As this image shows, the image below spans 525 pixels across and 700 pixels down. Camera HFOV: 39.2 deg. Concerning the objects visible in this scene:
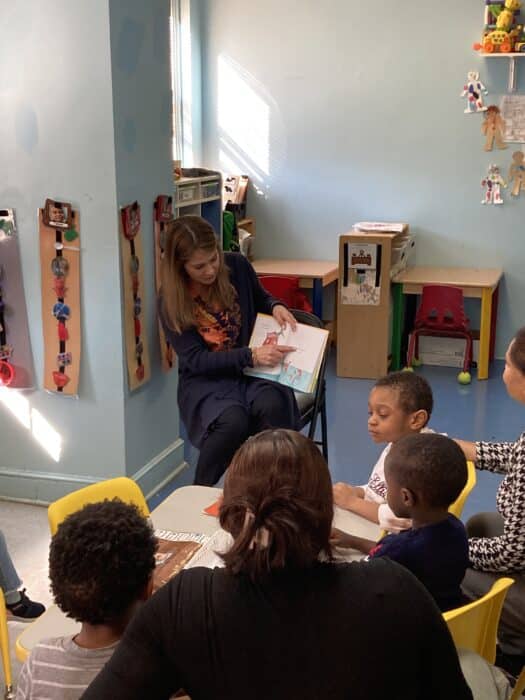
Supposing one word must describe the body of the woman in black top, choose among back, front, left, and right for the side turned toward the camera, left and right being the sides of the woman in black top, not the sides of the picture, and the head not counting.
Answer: back

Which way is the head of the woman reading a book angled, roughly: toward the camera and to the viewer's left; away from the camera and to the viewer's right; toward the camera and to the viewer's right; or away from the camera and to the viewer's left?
toward the camera and to the viewer's right

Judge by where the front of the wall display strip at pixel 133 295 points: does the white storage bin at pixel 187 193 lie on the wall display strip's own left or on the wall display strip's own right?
on the wall display strip's own left

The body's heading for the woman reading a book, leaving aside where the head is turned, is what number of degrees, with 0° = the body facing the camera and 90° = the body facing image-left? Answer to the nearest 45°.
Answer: approximately 315°

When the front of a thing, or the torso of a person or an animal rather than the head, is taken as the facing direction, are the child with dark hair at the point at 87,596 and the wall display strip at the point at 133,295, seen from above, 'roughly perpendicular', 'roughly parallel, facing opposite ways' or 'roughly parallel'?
roughly perpendicular

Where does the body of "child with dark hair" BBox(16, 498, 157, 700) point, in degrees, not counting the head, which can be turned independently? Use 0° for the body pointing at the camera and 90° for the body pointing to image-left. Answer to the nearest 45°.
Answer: approximately 225°

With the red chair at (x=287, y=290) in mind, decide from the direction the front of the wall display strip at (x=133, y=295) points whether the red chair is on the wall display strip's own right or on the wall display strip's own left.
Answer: on the wall display strip's own left
